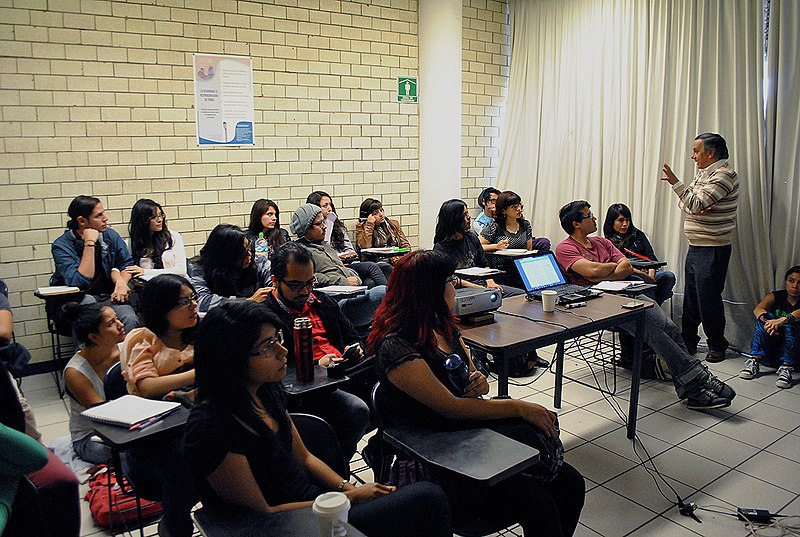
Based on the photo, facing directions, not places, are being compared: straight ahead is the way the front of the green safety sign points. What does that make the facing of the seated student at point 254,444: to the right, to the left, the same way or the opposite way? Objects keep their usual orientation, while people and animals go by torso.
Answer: to the left

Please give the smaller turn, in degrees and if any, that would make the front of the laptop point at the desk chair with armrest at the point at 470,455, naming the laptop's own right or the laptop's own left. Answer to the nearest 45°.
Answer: approximately 45° to the laptop's own right

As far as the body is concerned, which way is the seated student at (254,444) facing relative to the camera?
to the viewer's right

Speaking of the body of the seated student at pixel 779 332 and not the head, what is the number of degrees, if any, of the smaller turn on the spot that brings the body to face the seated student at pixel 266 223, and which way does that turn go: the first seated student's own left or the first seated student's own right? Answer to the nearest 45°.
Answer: approximately 45° to the first seated student's own right

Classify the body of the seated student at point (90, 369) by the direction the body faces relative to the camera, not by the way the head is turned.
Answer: to the viewer's right

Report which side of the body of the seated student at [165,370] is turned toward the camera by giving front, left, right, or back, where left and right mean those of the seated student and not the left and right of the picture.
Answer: right

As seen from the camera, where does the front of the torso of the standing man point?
to the viewer's left

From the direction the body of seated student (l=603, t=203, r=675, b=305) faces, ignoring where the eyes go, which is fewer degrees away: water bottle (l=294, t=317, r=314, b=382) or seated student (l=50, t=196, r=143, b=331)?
the water bottle

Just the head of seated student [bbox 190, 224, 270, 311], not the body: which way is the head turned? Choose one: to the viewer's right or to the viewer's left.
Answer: to the viewer's right
